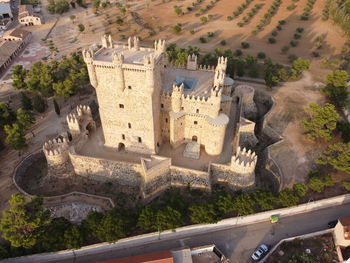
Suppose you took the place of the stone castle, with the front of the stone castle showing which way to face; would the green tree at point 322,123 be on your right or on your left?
on your left

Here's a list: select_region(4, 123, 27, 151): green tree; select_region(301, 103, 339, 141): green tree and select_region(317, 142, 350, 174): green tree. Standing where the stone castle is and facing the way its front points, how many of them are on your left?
2

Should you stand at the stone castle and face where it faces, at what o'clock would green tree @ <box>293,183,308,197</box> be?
The green tree is roughly at 10 o'clock from the stone castle.

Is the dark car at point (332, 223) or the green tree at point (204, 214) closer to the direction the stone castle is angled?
the green tree

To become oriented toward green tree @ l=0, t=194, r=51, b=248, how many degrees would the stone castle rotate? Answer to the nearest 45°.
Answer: approximately 45° to its right

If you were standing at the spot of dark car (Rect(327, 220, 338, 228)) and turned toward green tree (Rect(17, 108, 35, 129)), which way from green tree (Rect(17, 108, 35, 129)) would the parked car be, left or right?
left

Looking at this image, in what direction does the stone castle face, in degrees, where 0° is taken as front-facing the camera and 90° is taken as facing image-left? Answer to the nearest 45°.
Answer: approximately 0°

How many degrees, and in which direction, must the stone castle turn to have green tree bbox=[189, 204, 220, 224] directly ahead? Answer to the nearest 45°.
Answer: approximately 45° to its left

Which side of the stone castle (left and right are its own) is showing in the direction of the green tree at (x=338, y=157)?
left

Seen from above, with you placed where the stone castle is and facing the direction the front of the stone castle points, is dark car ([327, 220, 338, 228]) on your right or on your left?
on your left

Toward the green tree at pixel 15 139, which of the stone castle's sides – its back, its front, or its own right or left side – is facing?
right
